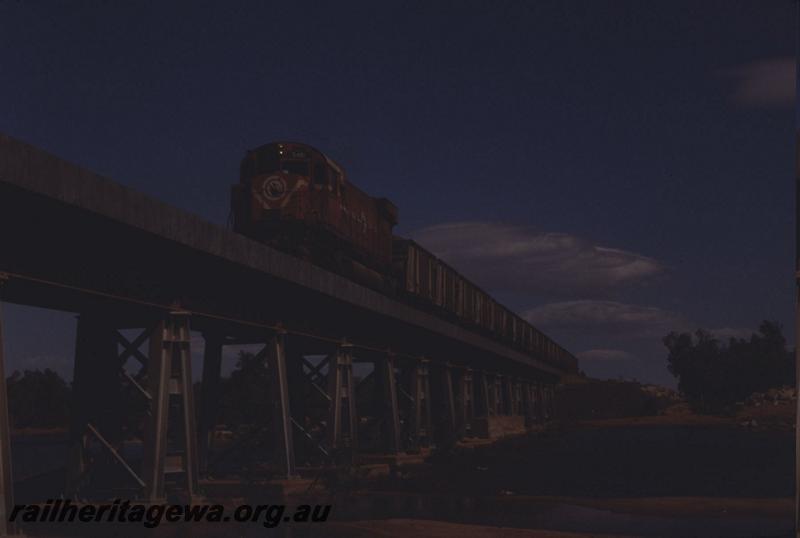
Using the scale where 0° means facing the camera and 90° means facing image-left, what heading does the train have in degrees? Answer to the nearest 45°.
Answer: approximately 45°
